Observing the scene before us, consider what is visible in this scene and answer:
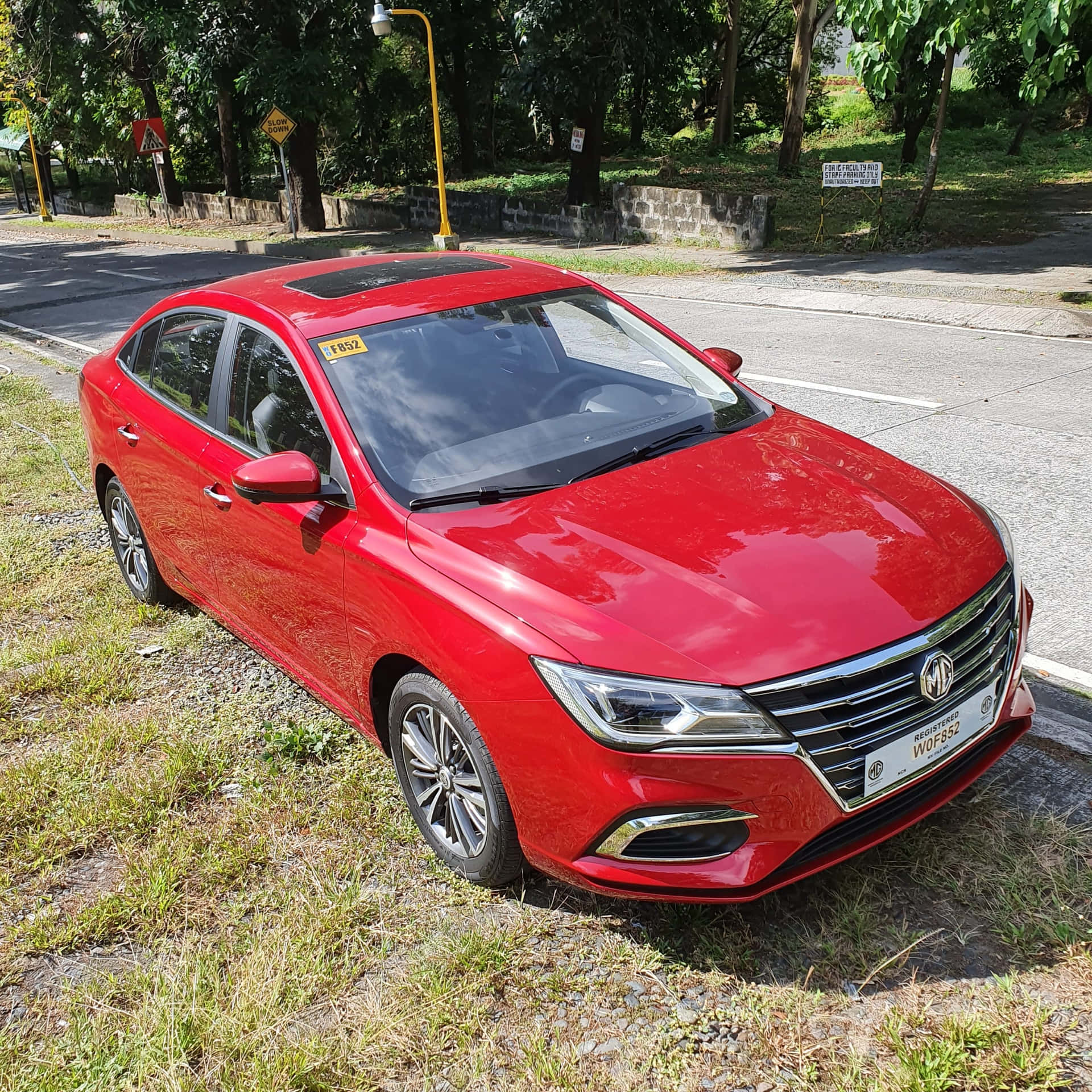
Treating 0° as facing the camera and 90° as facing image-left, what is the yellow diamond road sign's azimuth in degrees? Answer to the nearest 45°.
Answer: approximately 0°

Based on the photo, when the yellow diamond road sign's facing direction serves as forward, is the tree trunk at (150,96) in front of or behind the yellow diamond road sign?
behind

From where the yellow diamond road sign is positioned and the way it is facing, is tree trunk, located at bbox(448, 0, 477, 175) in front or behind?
behind

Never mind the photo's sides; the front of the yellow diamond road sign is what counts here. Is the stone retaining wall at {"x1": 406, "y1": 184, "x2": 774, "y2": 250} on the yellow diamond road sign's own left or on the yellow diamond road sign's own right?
on the yellow diamond road sign's own left

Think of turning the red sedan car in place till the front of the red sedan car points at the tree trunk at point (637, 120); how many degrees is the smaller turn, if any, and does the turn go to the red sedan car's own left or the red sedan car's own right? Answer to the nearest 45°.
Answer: approximately 135° to the red sedan car's own left

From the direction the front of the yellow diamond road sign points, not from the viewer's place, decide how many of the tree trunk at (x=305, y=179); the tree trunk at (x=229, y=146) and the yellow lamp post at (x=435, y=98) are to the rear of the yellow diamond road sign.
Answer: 2

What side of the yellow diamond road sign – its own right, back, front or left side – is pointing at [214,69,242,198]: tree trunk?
back

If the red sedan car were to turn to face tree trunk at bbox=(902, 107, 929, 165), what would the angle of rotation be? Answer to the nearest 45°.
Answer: approximately 135° to its left

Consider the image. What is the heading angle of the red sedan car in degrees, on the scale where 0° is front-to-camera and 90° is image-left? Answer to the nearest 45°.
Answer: approximately 315°

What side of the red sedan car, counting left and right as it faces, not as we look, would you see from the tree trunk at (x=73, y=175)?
back

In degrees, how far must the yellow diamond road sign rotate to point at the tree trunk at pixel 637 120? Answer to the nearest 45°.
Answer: approximately 135° to its left

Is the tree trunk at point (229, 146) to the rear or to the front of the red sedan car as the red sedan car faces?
to the rear

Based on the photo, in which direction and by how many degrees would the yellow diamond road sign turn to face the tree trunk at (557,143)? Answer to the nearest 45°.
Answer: approximately 135° to its left
